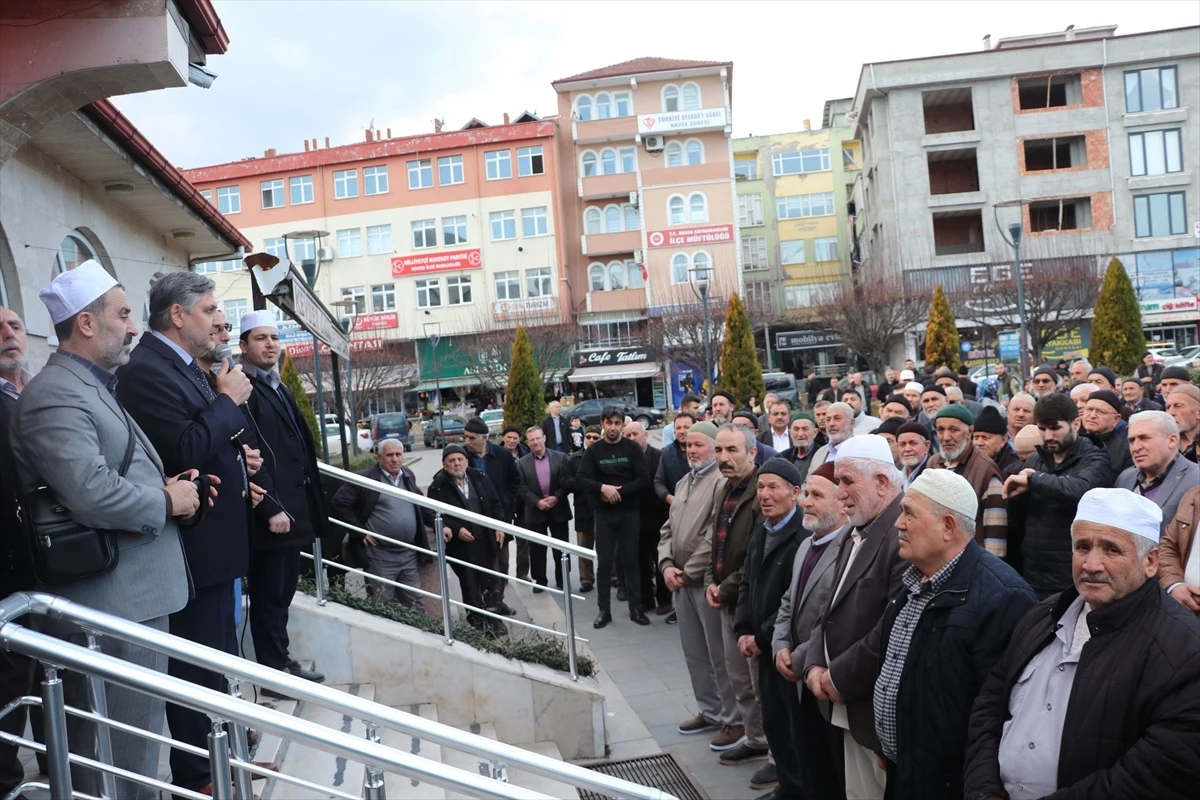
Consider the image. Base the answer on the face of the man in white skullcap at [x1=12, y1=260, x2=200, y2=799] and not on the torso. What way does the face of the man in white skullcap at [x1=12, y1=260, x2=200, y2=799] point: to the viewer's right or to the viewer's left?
to the viewer's right

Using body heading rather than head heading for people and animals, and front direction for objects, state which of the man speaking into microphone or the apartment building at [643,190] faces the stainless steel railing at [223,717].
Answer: the apartment building

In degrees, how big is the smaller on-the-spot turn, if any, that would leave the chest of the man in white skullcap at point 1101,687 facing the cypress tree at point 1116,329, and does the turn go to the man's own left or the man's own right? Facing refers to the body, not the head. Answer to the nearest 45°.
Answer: approximately 135° to the man's own right

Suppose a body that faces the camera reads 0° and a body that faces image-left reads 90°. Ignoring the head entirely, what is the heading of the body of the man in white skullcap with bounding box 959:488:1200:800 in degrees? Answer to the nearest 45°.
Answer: approximately 45°

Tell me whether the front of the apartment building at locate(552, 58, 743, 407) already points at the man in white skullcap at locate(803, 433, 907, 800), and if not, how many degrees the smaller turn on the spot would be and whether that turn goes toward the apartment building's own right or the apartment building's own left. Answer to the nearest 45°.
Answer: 0° — it already faces them

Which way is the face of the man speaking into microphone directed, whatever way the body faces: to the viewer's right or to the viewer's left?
to the viewer's right

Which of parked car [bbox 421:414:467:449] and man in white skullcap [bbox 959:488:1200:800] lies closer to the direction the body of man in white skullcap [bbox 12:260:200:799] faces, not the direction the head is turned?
the man in white skullcap

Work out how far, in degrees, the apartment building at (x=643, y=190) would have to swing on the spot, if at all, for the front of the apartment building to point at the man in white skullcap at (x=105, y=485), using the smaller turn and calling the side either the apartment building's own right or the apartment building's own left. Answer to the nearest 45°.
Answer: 0° — it already faces them

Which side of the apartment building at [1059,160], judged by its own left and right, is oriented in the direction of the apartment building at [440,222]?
right

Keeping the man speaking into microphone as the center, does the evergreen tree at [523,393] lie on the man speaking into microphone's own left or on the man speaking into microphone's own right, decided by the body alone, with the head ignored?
on the man speaking into microphone's own left

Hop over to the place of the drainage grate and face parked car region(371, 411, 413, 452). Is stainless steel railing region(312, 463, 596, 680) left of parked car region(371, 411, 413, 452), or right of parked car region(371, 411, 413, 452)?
left

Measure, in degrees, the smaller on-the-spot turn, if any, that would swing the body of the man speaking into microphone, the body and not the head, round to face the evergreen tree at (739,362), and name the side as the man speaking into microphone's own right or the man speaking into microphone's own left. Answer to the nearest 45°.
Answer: approximately 45° to the man speaking into microphone's own left

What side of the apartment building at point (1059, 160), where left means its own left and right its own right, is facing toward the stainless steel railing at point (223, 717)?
front

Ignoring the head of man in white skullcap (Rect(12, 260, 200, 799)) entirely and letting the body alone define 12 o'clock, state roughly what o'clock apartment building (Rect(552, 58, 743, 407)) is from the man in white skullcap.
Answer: The apartment building is roughly at 10 o'clock from the man in white skullcap.

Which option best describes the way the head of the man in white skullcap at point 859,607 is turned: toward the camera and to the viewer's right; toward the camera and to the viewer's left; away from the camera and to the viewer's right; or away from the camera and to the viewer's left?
toward the camera and to the viewer's left

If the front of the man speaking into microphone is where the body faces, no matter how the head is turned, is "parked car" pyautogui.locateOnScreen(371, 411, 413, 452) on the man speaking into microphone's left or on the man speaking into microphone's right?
on the man speaking into microphone's left
